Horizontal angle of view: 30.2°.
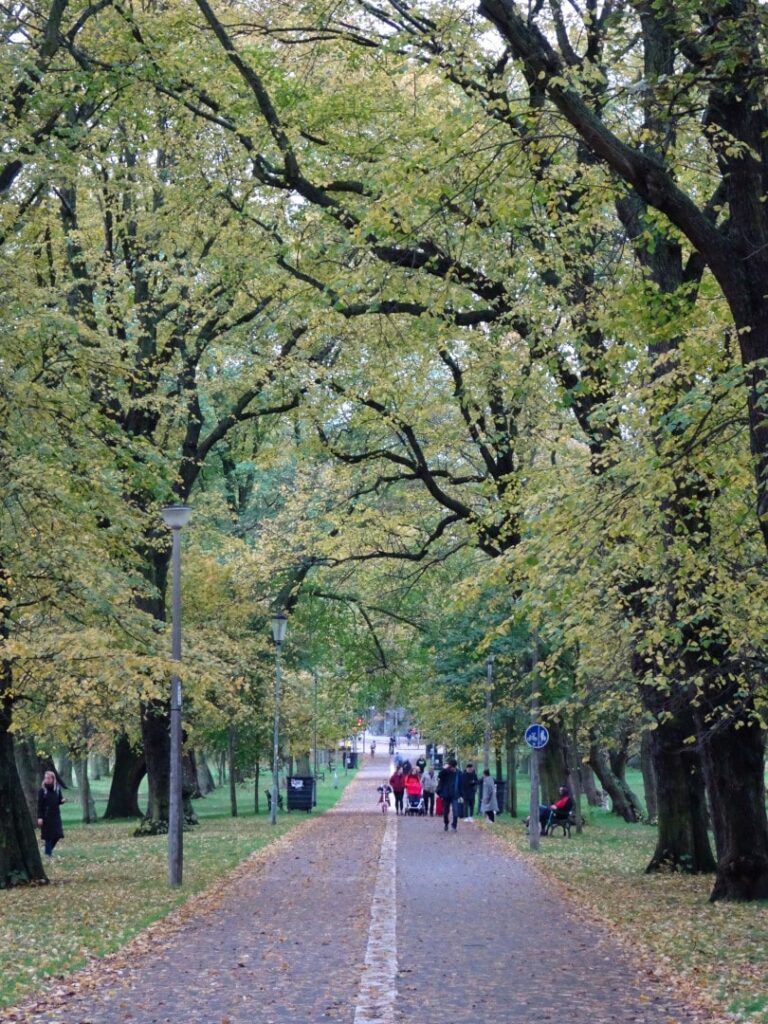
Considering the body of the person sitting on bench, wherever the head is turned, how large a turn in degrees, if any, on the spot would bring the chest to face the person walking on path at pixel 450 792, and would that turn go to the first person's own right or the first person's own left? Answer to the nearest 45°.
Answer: approximately 45° to the first person's own right

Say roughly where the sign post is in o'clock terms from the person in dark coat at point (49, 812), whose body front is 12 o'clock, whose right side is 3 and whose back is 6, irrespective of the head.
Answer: The sign post is roughly at 9 o'clock from the person in dark coat.

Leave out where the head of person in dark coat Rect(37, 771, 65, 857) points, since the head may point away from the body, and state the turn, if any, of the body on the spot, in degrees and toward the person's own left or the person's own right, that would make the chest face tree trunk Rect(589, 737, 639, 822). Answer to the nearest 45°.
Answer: approximately 135° to the person's own left

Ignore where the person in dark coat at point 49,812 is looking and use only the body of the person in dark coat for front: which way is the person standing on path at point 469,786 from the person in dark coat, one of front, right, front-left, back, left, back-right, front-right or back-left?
back-left

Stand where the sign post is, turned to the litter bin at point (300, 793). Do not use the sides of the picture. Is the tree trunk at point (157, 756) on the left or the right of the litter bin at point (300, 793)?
left

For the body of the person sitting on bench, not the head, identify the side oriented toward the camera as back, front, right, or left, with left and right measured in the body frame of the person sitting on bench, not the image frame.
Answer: left

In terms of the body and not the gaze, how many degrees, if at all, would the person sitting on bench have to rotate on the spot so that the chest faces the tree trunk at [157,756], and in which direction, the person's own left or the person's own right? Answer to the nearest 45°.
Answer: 0° — they already face it

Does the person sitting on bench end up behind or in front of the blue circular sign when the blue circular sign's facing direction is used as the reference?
behind

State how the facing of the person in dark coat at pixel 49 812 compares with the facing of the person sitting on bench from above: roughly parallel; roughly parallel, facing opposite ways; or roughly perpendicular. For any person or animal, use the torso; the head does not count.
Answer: roughly perpendicular

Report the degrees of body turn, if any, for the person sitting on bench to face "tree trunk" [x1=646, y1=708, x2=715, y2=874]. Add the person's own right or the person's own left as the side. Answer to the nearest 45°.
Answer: approximately 90° to the person's own left
